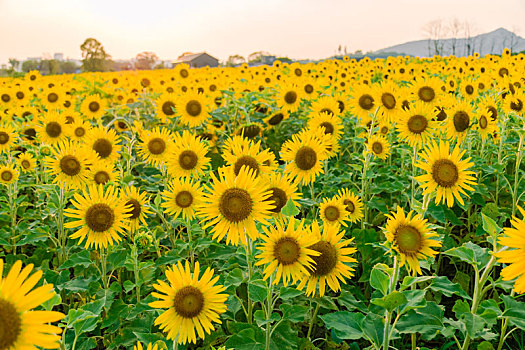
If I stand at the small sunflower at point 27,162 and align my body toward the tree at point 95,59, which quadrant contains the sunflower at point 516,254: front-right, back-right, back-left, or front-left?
back-right

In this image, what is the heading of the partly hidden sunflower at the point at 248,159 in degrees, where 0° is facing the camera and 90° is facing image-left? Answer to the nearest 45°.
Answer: approximately 0°

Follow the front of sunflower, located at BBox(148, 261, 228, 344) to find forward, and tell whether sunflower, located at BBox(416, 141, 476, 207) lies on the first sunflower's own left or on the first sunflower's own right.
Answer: on the first sunflower's own left

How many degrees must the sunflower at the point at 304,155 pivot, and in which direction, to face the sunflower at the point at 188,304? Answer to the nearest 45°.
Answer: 0° — it already faces it

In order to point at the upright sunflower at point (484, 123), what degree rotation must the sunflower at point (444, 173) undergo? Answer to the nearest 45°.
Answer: approximately 180°

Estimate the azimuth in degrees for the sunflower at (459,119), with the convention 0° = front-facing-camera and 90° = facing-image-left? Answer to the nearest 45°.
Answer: approximately 315°

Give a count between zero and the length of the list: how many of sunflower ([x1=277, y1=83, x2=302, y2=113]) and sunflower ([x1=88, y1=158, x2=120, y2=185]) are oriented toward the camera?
2
